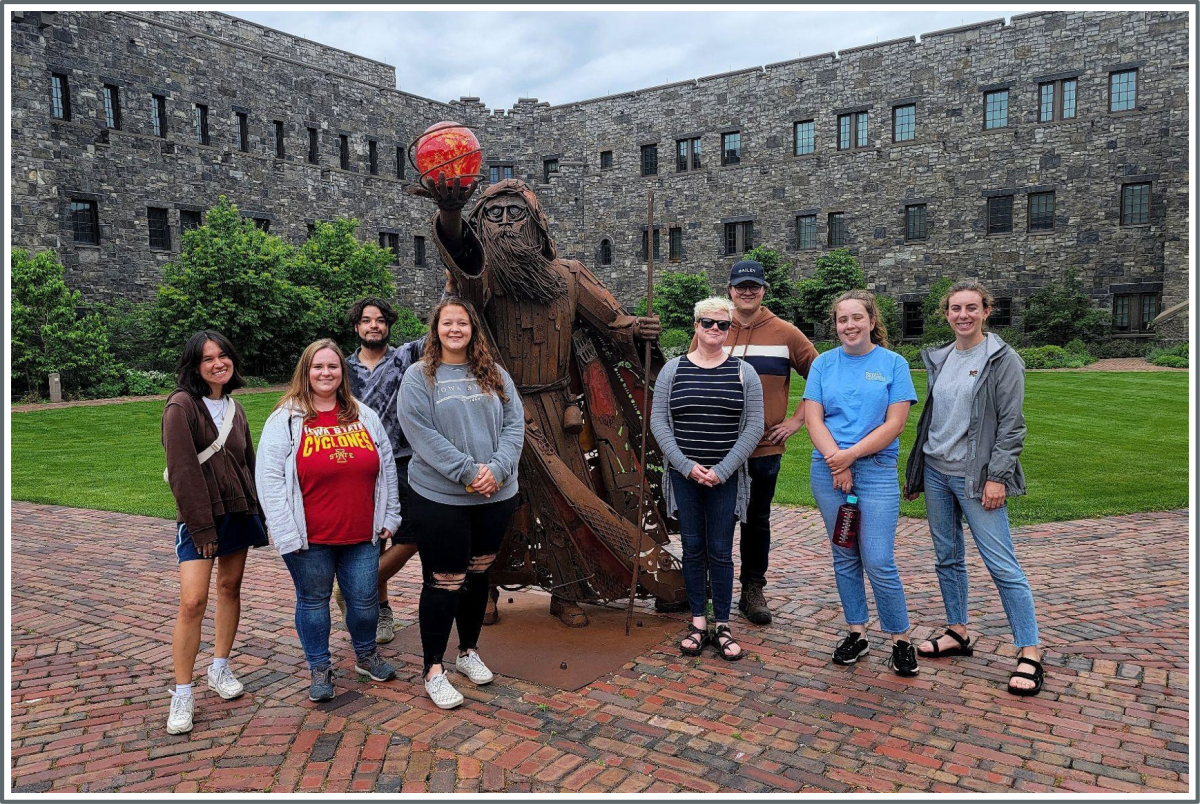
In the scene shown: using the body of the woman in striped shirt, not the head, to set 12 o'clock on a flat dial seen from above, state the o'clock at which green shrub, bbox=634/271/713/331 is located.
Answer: The green shrub is roughly at 6 o'clock from the woman in striped shirt.

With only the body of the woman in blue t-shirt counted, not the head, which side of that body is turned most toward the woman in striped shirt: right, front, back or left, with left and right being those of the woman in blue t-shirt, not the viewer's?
right

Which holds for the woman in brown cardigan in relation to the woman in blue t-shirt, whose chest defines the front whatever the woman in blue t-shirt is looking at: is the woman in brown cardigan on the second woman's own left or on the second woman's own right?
on the second woman's own right

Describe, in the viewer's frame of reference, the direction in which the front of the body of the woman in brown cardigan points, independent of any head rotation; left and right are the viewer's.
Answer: facing the viewer and to the right of the viewer

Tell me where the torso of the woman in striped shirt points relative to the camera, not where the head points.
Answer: toward the camera

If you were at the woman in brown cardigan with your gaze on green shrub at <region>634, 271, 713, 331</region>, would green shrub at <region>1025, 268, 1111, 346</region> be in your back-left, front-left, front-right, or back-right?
front-right

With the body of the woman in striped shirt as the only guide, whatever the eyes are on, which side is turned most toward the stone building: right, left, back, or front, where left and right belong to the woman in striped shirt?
back

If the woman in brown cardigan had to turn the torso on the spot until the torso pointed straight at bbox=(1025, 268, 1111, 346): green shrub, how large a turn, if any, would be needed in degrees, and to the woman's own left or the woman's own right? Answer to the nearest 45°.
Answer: approximately 90° to the woman's own left

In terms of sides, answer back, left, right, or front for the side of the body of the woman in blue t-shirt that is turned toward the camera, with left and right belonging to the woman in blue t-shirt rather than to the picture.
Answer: front

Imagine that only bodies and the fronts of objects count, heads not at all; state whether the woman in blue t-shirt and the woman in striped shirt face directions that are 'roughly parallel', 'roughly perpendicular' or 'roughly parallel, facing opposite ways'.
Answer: roughly parallel

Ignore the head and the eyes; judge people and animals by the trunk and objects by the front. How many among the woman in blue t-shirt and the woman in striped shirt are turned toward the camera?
2

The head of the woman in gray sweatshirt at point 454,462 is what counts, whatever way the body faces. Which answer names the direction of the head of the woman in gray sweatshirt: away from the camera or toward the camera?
toward the camera

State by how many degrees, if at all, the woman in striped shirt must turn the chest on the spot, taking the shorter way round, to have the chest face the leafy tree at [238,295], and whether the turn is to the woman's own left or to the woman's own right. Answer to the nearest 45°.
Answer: approximately 135° to the woman's own right

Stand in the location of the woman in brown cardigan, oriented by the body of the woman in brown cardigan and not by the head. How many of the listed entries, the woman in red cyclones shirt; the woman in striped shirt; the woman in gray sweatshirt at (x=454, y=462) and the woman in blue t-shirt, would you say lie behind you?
0

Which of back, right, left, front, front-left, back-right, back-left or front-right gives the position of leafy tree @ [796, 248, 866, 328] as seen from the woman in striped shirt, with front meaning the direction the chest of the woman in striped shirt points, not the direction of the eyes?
back

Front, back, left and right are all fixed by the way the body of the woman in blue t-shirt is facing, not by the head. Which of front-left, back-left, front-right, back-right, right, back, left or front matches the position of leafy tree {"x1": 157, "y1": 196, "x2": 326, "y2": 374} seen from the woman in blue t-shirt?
back-right

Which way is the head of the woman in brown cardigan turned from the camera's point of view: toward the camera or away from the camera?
toward the camera
